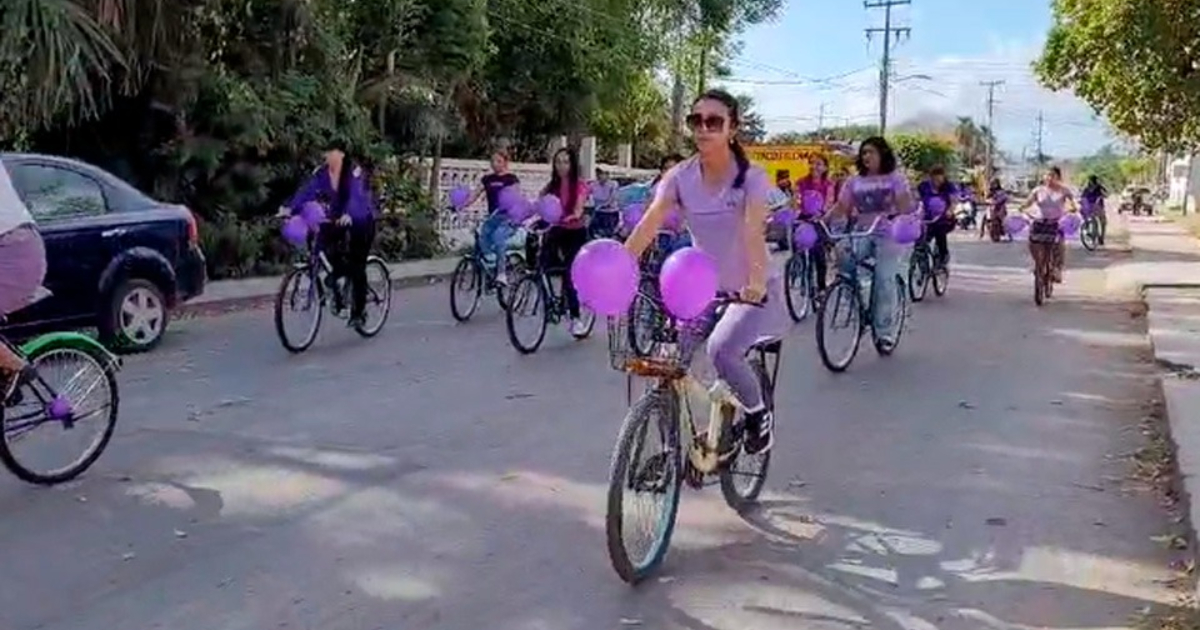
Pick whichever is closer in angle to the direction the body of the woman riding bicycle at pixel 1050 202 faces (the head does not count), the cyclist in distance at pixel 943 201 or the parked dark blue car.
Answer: the parked dark blue car

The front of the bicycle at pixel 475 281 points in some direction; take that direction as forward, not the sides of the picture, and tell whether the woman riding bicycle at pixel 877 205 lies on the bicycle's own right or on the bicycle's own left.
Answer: on the bicycle's own left

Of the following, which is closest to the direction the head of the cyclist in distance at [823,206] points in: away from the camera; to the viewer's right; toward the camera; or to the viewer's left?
toward the camera

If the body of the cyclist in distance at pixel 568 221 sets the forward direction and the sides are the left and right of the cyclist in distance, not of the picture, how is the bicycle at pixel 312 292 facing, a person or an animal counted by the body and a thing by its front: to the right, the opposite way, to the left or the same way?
the same way

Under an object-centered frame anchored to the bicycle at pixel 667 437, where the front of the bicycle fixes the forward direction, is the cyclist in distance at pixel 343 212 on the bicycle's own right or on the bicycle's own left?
on the bicycle's own right

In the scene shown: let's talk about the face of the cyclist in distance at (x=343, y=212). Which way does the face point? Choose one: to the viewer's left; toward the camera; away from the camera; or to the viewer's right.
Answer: toward the camera

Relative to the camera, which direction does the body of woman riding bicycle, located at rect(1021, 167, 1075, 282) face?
toward the camera

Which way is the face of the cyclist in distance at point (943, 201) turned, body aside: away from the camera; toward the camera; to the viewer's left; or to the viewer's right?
toward the camera

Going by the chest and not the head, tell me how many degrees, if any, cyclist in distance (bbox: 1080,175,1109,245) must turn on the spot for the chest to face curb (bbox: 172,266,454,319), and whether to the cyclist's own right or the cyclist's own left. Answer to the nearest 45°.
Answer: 0° — they already face it

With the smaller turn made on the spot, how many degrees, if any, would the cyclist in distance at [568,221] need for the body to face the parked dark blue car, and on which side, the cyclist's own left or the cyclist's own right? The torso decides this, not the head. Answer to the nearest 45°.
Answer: approximately 45° to the cyclist's own right

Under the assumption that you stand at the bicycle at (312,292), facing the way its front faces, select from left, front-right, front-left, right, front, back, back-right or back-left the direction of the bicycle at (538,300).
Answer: back-left

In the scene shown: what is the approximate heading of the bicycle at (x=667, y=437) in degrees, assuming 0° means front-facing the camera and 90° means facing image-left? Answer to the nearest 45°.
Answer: approximately 45°

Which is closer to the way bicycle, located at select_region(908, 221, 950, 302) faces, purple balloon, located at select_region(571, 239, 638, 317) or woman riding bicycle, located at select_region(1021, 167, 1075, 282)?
the purple balloon

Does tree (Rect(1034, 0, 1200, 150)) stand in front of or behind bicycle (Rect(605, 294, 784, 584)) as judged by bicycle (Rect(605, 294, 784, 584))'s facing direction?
behind

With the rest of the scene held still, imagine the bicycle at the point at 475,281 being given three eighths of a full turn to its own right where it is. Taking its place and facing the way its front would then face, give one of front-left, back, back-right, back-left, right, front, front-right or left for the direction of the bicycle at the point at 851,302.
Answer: back-right
